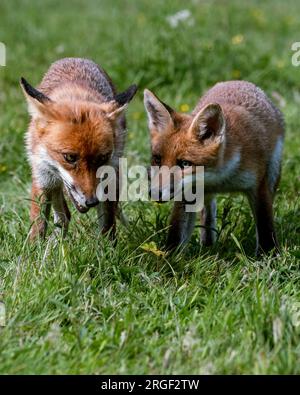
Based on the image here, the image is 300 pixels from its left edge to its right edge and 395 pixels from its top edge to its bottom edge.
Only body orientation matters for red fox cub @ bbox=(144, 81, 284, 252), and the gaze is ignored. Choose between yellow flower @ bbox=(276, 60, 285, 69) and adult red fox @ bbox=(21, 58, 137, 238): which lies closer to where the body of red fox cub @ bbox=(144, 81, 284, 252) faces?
the adult red fox

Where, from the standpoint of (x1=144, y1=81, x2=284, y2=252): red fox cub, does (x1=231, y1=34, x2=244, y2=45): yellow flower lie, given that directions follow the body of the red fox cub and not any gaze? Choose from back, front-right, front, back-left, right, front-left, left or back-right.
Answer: back-right

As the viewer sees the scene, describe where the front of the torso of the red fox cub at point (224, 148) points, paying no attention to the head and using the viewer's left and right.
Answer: facing the viewer and to the left of the viewer

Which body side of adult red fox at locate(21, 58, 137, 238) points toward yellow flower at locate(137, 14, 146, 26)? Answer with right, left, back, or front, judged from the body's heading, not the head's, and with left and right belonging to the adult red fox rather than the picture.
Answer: back

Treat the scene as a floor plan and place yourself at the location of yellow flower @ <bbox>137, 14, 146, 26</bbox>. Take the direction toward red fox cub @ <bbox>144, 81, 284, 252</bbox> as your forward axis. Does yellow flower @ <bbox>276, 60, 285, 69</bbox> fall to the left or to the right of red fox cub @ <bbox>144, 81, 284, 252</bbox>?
left

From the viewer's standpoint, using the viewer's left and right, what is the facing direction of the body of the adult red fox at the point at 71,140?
facing the viewer

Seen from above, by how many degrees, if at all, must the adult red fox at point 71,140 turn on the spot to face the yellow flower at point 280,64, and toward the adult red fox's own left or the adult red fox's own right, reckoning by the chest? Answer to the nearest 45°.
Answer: approximately 135° to the adult red fox's own left

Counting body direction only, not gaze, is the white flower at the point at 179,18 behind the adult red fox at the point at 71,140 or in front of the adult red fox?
behind

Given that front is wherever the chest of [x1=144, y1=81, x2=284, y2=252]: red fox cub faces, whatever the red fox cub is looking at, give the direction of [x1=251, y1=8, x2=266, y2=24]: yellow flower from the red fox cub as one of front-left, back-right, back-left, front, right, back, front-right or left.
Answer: back-right

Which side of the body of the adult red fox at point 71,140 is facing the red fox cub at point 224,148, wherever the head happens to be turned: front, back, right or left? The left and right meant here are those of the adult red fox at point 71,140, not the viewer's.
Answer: left

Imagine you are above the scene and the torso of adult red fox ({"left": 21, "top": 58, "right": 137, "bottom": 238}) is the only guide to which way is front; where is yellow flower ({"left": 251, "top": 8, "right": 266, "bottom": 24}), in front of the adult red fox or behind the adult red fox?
behind

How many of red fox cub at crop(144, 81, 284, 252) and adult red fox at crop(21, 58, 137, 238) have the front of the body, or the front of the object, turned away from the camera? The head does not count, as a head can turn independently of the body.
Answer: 0

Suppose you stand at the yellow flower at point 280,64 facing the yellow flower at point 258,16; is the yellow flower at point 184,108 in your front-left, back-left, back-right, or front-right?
back-left

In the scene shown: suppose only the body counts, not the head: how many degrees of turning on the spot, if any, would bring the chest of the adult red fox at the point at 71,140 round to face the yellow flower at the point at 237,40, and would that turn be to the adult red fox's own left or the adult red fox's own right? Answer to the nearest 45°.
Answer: approximately 135° to the adult red fox's own left
